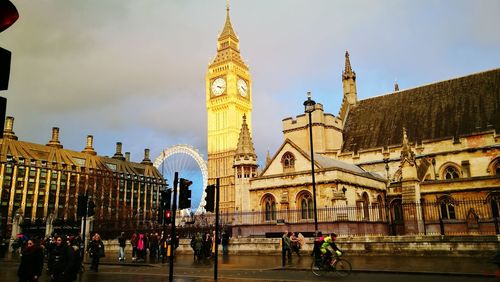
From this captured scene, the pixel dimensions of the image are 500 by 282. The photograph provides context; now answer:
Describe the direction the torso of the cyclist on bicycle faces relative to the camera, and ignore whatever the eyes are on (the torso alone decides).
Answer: to the viewer's right

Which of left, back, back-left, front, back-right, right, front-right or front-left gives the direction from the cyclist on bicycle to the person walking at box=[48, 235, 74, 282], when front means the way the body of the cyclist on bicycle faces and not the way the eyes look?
back-right

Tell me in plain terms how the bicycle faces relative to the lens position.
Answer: facing to the right of the viewer

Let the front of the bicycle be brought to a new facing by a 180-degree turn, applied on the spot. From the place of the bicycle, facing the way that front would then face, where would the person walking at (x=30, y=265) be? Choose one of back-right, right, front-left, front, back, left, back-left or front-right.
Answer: front-left

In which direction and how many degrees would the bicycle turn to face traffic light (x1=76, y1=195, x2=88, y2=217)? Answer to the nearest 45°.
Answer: approximately 180°

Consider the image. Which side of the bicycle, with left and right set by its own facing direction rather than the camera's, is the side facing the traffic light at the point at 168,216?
back

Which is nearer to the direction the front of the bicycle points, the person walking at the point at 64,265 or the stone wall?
the stone wall

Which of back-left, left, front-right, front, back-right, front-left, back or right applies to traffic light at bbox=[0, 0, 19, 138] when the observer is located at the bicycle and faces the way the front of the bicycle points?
right

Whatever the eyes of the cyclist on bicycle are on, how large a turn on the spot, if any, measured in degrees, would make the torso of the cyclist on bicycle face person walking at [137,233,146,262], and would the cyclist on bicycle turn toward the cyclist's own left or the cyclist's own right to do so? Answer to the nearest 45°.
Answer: approximately 135° to the cyclist's own left

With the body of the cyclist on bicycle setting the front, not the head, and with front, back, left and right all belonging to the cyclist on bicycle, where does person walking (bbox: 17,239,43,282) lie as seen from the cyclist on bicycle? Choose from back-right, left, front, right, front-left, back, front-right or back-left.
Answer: back-right

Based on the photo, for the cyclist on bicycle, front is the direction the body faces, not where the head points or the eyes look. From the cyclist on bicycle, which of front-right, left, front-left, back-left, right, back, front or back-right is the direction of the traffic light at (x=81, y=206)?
back

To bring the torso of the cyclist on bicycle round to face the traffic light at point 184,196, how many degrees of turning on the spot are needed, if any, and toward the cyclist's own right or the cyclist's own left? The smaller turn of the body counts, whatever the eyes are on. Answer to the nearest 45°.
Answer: approximately 135° to the cyclist's own right

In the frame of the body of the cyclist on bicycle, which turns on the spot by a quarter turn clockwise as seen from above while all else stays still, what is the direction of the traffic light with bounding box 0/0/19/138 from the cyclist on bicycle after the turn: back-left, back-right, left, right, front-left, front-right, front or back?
front

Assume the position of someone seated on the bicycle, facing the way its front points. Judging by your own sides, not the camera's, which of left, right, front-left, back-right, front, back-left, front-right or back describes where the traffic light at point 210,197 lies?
back
